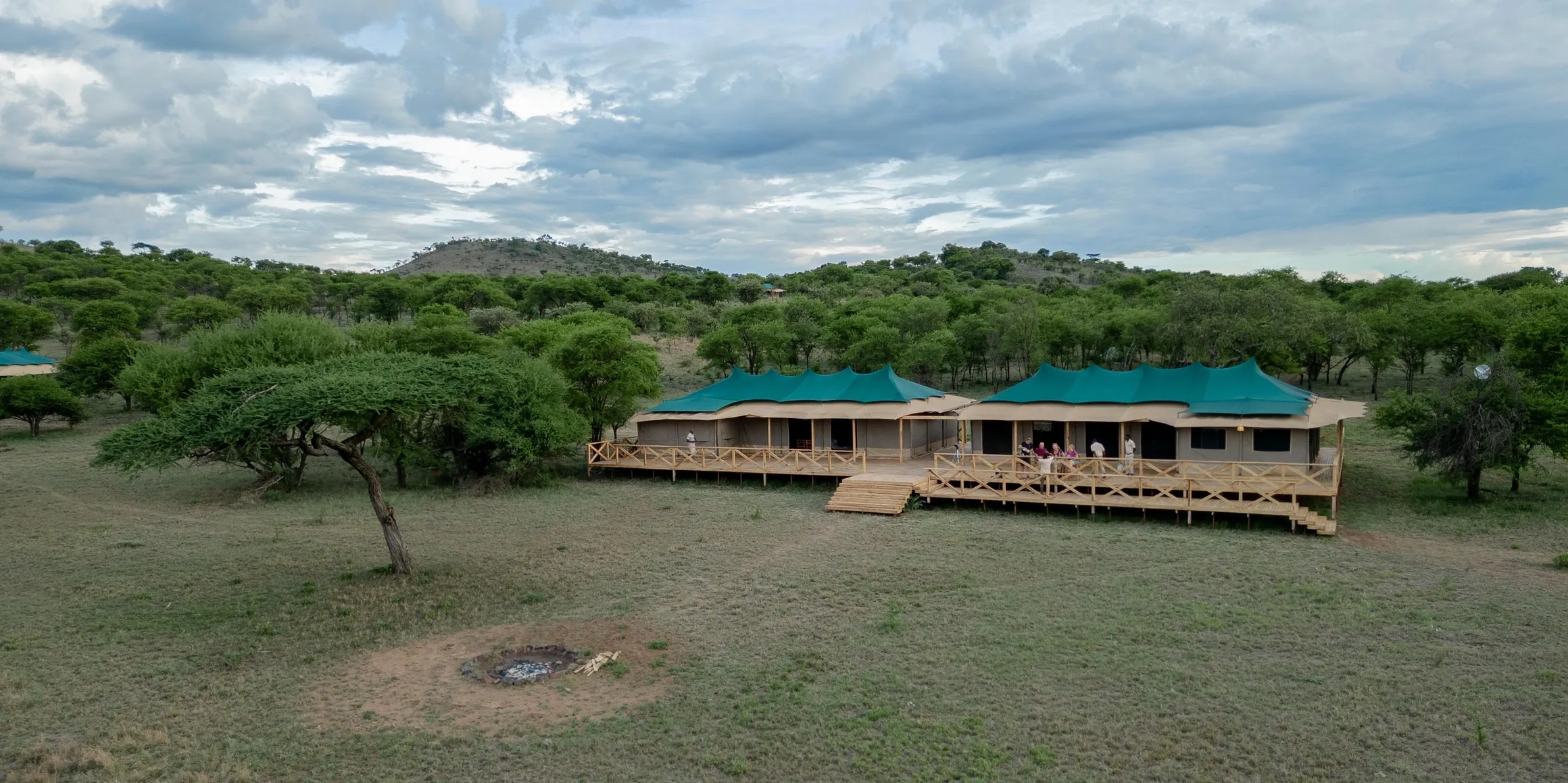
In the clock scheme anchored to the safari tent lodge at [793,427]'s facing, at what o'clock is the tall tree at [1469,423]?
The tall tree is roughly at 10 o'clock from the safari tent lodge.

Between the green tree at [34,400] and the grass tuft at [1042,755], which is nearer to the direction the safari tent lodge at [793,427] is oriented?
the grass tuft

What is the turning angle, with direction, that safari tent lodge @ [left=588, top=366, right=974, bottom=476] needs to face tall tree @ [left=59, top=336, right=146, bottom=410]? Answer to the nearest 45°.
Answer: approximately 90° to its right

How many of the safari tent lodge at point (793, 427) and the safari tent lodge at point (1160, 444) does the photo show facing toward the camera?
2

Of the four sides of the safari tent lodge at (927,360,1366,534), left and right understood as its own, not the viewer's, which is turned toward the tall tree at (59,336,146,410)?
right

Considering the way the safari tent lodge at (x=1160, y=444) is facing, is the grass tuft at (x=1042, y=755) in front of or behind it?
in front

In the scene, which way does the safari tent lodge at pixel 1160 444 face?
toward the camera

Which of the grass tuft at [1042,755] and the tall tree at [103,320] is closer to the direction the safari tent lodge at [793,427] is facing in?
the grass tuft

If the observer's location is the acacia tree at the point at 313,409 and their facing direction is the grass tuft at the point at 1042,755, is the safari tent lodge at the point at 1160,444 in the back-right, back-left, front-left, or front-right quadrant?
front-left

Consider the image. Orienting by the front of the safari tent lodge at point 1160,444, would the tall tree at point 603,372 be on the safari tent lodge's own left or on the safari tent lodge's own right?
on the safari tent lodge's own right

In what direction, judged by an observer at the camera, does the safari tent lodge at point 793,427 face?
facing the viewer

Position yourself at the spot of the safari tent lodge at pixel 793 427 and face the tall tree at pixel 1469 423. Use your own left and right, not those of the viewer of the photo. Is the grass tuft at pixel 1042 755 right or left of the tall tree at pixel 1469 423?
right

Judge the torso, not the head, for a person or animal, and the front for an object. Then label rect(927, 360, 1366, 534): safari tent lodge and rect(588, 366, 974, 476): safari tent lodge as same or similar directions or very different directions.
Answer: same or similar directions

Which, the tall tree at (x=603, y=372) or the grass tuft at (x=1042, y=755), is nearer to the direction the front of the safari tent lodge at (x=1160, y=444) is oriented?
the grass tuft

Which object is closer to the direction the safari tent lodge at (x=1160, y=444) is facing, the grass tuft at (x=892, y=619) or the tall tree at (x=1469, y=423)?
the grass tuft
